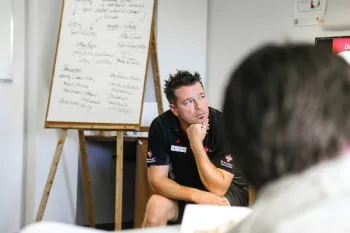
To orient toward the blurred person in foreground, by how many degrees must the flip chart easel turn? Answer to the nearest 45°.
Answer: approximately 45° to its left

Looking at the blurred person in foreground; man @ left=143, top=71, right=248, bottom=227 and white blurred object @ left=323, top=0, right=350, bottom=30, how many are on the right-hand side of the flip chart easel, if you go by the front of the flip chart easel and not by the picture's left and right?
0

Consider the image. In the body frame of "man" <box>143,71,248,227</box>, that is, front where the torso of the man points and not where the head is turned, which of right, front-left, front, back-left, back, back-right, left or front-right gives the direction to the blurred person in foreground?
front

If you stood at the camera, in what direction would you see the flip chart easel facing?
facing the viewer and to the left of the viewer

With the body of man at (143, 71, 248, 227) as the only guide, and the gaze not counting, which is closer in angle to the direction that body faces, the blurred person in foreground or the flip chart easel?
the blurred person in foreground

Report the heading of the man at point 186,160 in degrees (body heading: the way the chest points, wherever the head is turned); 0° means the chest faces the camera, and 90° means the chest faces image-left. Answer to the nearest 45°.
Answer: approximately 0°

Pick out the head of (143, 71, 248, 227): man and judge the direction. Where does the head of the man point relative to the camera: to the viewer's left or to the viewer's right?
to the viewer's right

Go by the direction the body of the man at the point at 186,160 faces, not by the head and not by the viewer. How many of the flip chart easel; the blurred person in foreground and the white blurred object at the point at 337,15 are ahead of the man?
1

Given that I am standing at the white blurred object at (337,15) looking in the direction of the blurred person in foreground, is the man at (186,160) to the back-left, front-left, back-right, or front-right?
front-right

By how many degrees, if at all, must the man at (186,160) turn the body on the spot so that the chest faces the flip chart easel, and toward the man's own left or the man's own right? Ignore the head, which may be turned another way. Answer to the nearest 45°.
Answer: approximately 135° to the man's own right

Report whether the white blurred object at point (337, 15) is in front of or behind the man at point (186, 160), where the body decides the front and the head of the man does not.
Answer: behind

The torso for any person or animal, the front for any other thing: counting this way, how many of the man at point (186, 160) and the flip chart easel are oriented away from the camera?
0

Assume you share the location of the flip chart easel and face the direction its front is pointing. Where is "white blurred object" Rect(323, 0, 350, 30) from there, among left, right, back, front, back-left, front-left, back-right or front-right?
back-left

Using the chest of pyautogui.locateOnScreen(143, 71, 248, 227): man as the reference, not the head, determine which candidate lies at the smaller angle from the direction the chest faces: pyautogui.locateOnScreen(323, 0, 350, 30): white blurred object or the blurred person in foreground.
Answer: the blurred person in foreground

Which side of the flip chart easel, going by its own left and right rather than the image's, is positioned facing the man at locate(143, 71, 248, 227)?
left
